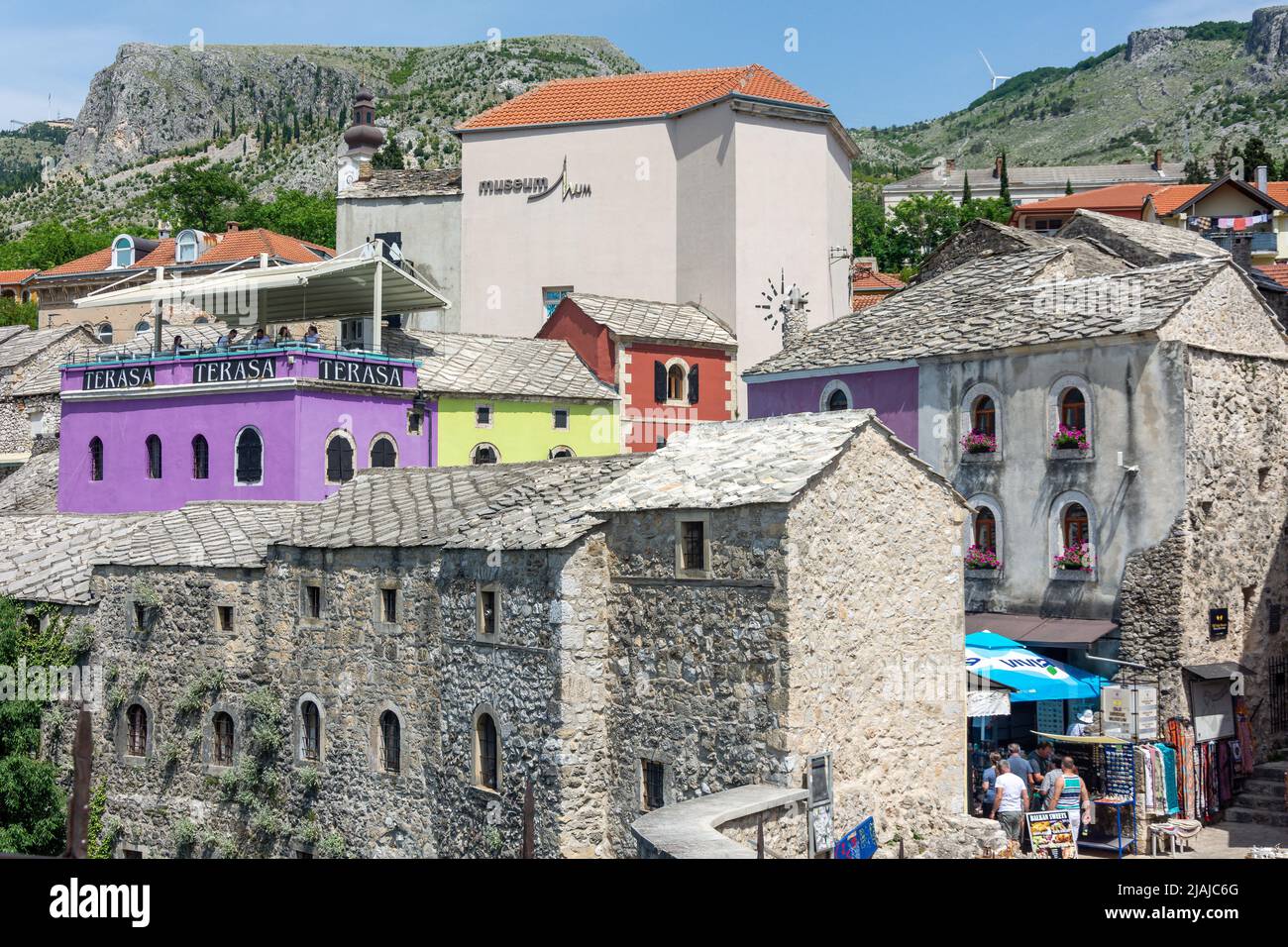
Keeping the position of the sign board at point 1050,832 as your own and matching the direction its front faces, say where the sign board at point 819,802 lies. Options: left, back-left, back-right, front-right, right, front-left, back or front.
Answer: front-right

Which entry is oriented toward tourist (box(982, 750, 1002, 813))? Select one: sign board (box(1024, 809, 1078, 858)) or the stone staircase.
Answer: the stone staircase

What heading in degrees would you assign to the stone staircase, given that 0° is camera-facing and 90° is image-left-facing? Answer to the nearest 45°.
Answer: approximately 45°

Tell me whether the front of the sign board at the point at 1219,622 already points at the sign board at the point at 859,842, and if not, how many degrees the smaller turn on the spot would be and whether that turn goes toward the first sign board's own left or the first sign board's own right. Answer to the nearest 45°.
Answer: approximately 45° to the first sign board's own right

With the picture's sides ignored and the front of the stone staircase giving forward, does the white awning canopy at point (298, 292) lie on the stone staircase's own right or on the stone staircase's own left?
on the stone staircase's own right

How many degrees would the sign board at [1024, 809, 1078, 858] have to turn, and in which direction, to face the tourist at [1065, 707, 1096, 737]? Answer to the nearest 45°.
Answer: approximately 180°

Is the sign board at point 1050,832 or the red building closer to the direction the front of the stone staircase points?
the sign board

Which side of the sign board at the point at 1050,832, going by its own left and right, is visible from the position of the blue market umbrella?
back

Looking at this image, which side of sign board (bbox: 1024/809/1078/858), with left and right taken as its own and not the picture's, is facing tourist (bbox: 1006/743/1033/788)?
back

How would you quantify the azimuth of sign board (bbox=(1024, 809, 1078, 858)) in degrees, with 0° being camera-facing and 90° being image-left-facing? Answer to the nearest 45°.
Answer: approximately 0°

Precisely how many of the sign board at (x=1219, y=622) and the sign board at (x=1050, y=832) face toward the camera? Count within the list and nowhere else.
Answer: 2

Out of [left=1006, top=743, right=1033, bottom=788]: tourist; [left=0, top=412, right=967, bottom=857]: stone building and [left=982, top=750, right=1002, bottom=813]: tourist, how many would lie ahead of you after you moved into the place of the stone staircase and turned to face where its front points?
3
